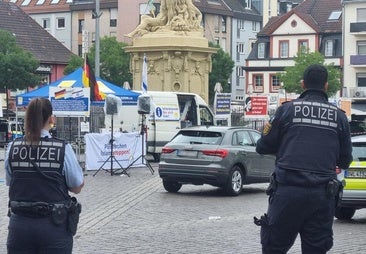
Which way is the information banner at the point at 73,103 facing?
toward the camera

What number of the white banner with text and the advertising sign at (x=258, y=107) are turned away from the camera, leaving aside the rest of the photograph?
0

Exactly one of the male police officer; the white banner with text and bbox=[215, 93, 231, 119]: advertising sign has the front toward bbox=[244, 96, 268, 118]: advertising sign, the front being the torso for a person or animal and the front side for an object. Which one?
the male police officer

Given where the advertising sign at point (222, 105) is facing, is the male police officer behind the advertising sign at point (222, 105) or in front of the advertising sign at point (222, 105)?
in front

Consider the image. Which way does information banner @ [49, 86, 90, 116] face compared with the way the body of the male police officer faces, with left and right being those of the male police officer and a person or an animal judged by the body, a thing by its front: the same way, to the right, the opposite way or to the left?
the opposite way

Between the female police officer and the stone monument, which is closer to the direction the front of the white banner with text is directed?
the female police officer

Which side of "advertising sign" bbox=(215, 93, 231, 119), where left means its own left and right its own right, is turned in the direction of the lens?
front

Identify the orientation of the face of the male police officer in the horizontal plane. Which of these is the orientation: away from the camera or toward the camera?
away from the camera

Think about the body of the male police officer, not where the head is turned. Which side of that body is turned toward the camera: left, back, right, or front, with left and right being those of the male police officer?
back
